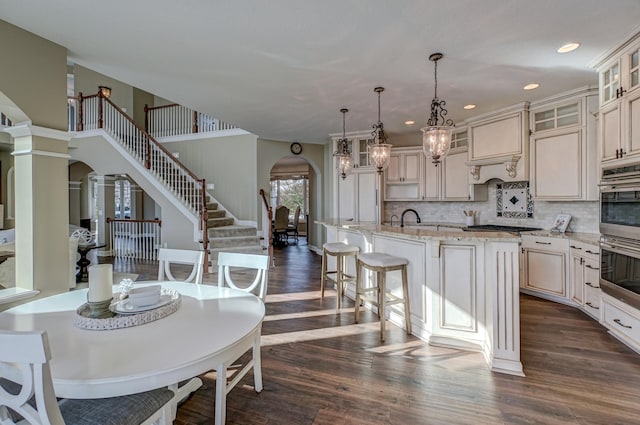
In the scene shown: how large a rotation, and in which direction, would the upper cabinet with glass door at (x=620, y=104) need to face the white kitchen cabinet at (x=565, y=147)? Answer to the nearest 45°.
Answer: approximately 90° to its right

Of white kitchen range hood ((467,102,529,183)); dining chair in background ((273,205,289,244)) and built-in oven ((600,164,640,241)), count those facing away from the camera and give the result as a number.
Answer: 1

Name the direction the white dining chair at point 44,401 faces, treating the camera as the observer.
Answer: facing away from the viewer and to the right of the viewer

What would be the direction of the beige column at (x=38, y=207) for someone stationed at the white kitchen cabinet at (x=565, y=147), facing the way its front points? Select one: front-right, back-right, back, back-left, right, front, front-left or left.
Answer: front

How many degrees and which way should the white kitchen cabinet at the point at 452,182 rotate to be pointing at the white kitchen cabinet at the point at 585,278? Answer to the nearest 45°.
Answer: approximately 90° to its left

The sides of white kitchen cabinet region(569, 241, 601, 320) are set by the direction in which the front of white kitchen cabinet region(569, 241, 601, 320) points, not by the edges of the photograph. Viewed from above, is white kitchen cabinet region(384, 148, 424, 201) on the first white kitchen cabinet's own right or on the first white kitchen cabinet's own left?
on the first white kitchen cabinet's own right

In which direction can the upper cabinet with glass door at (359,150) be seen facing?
toward the camera

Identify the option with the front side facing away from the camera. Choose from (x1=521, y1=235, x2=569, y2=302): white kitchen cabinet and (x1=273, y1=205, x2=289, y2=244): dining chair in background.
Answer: the dining chair in background

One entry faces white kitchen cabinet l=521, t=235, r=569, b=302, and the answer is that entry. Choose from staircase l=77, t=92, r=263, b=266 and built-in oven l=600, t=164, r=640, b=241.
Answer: the staircase

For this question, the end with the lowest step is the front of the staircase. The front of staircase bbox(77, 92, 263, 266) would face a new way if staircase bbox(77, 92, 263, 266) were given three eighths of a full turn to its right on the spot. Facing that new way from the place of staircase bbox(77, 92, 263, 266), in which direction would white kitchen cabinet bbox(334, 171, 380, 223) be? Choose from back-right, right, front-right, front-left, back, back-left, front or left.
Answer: back-left

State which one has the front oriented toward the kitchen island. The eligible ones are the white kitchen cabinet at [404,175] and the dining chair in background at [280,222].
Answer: the white kitchen cabinet

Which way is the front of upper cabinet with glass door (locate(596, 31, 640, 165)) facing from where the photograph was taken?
facing the viewer and to the left of the viewer

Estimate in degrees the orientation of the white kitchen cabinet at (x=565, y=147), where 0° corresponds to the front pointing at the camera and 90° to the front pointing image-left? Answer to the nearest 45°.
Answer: approximately 45°

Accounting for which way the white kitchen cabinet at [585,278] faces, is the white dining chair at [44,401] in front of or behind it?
in front

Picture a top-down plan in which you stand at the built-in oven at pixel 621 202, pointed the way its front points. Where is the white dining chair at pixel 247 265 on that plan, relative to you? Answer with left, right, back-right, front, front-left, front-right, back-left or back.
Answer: front

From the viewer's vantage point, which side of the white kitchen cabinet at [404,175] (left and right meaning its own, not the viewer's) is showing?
front

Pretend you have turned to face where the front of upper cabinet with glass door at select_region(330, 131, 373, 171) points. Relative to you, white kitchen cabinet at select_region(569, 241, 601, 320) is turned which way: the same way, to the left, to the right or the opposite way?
to the right

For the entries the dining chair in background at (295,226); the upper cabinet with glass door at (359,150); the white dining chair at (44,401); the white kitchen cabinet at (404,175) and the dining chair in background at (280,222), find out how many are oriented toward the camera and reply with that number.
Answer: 2
